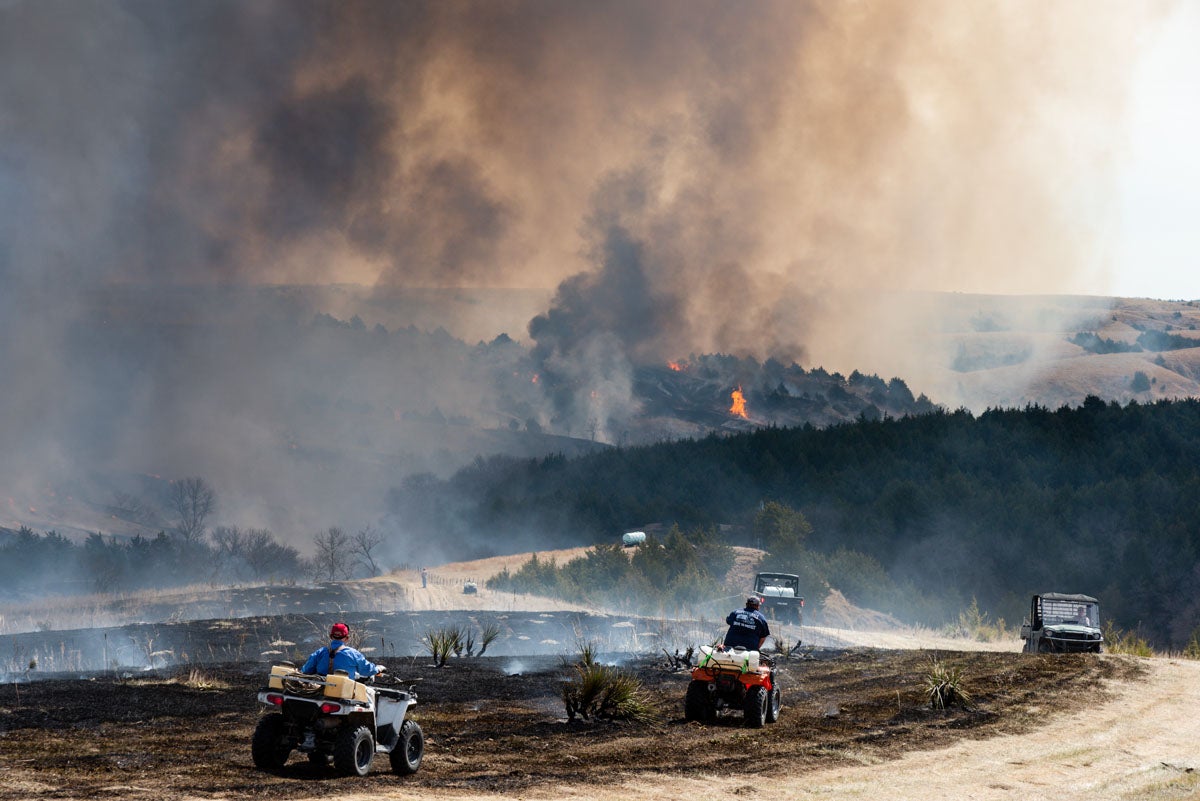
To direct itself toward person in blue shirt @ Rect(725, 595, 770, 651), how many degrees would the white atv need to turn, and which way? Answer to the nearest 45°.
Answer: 0° — it already faces them

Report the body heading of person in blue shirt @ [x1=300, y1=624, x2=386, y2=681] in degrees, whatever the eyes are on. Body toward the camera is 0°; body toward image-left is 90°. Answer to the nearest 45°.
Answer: approximately 225°

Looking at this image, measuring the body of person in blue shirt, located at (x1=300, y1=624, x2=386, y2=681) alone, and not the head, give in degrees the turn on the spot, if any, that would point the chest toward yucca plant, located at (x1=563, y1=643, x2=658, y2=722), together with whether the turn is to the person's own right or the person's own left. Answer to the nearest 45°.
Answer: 0° — they already face it

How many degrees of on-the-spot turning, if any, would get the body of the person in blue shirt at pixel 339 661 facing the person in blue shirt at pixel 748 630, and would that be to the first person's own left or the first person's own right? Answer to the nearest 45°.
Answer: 0° — they already face them

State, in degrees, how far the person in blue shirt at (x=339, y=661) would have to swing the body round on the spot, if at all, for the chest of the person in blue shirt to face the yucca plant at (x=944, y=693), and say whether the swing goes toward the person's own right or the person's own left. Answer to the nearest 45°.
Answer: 0° — they already face it

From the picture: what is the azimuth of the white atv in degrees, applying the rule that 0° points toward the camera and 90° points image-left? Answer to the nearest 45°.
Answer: approximately 225°
